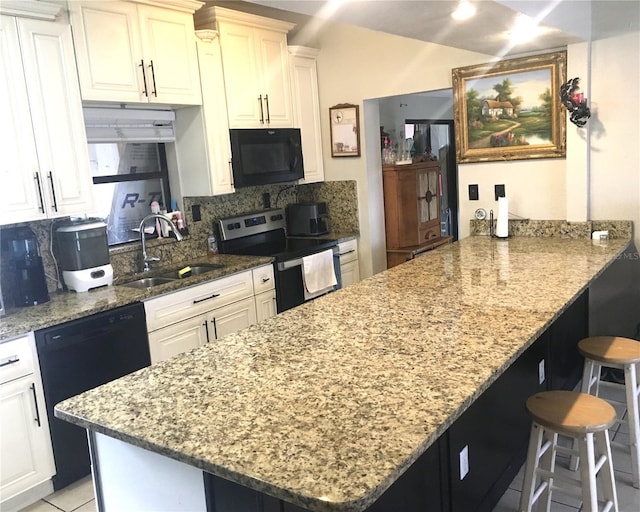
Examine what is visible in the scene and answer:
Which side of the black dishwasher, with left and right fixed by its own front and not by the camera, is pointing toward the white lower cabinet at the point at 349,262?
left

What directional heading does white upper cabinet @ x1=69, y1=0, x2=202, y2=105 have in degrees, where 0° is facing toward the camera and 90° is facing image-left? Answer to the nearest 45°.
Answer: approximately 315°

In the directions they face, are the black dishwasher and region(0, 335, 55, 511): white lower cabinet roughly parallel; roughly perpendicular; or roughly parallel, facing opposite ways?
roughly parallel

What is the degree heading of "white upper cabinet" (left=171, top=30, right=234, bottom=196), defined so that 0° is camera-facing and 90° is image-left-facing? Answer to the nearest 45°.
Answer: approximately 315°

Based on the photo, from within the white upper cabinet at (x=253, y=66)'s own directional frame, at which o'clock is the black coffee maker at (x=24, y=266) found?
The black coffee maker is roughly at 3 o'clock from the white upper cabinet.

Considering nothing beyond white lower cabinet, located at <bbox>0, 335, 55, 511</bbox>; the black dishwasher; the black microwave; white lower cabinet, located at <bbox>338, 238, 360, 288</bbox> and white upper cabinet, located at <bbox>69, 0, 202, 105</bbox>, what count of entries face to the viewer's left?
0

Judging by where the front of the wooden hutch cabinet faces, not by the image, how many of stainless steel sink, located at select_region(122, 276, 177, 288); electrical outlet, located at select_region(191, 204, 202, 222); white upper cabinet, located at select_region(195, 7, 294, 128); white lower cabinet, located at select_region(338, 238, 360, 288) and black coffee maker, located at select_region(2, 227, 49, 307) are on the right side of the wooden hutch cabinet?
5

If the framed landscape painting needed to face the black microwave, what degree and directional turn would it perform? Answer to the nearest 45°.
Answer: approximately 45° to its right

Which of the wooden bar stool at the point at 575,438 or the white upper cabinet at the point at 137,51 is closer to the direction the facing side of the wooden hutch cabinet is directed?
the wooden bar stool

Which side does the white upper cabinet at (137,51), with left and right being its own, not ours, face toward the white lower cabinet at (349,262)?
left
